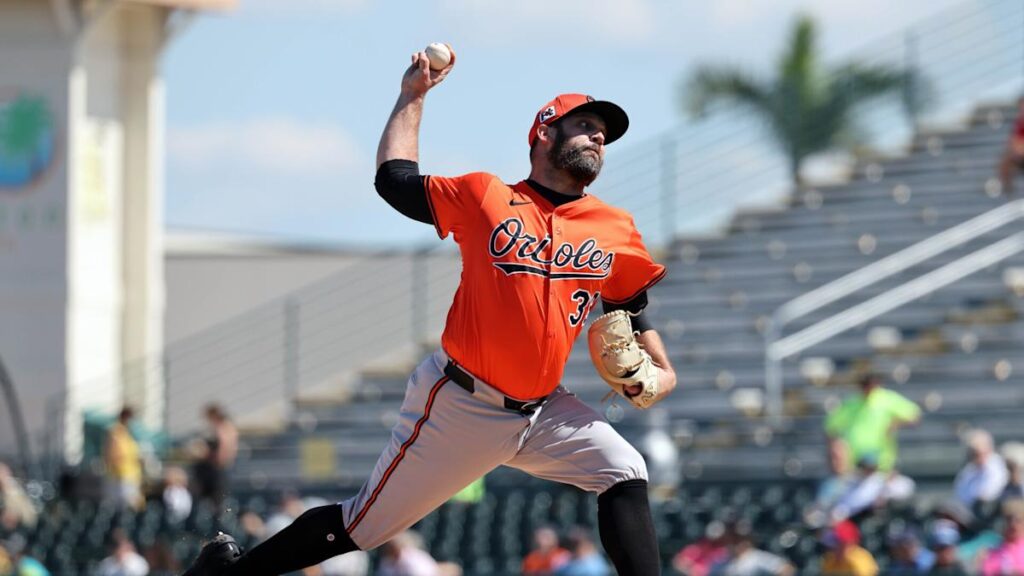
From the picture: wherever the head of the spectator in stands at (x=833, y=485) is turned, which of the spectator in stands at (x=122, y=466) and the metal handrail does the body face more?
the spectator in stands

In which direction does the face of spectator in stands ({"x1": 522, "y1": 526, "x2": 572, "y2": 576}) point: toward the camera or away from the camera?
toward the camera

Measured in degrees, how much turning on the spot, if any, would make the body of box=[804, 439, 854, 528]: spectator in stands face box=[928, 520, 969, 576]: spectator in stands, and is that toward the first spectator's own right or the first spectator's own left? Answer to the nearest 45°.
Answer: approximately 90° to the first spectator's own left

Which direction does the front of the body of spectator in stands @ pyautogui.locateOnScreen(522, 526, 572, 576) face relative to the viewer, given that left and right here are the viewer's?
facing the viewer

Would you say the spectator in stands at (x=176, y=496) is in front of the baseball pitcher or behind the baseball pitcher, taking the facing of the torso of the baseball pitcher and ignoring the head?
behind

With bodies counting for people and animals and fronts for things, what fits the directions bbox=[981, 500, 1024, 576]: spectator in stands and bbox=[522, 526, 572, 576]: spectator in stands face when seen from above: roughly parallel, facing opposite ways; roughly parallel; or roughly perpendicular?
roughly parallel

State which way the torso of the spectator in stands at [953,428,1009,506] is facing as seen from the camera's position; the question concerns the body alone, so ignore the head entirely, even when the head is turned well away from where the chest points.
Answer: toward the camera

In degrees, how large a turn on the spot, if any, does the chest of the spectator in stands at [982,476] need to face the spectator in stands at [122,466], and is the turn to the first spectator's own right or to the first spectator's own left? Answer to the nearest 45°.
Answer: approximately 90° to the first spectator's own right

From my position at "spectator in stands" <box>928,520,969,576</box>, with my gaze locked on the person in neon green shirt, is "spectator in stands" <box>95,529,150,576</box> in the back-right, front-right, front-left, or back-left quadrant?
front-left

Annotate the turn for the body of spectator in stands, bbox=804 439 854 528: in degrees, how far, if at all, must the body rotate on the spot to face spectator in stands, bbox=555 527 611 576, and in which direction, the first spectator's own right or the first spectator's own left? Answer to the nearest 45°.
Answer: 0° — they already face them

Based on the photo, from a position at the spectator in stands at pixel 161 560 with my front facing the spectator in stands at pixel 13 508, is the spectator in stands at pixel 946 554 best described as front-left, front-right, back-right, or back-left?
back-right

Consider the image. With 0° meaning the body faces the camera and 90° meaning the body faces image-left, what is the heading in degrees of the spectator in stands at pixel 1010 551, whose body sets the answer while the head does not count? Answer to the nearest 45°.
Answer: approximately 0°

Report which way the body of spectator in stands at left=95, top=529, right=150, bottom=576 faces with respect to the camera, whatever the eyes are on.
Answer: toward the camera

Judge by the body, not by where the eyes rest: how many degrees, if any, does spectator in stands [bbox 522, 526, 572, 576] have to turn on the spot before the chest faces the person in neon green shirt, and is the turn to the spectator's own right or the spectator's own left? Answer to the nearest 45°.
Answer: approximately 90° to the spectator's own left

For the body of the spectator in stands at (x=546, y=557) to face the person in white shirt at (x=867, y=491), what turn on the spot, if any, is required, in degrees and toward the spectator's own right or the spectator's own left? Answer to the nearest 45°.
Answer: approximately 90° to the spectator's own left
